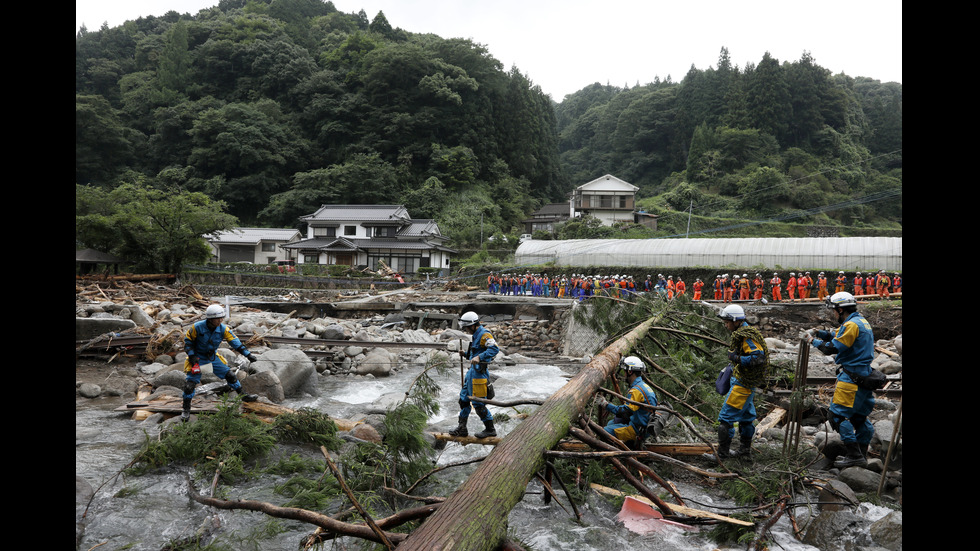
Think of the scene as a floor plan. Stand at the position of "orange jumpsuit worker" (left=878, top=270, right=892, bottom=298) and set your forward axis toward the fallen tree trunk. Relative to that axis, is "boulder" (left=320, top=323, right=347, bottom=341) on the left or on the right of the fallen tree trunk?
right

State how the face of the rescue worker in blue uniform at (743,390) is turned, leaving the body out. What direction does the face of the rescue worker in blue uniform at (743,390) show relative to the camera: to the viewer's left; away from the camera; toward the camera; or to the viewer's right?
to the viewer's left

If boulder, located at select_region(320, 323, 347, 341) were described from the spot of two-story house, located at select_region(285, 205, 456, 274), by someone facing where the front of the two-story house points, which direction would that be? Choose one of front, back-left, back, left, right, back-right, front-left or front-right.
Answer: front

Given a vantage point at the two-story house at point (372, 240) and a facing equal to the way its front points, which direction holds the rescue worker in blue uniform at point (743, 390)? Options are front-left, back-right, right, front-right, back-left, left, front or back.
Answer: front

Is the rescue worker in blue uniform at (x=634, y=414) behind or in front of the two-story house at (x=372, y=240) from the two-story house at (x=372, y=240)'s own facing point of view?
in front

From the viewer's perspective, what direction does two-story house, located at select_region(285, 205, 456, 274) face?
toward the camera

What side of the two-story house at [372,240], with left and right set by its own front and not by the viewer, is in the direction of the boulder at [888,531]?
front

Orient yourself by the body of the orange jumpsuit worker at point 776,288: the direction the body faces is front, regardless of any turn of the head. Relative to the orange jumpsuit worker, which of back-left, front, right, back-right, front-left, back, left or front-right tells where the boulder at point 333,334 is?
front-right

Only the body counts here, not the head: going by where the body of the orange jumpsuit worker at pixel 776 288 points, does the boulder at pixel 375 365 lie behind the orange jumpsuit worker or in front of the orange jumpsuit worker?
in front

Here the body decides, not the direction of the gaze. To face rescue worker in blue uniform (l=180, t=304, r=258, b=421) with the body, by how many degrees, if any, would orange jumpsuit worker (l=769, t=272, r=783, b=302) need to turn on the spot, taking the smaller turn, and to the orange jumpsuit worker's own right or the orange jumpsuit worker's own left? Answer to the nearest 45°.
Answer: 0° — they already face them

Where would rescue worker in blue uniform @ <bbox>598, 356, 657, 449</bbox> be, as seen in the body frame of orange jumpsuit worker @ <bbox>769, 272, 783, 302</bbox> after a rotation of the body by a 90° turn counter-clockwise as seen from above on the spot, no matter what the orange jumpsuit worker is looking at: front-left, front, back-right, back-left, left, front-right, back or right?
right

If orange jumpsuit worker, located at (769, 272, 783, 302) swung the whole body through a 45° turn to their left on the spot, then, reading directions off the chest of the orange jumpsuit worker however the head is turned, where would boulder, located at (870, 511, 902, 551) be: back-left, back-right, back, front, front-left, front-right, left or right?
front-right

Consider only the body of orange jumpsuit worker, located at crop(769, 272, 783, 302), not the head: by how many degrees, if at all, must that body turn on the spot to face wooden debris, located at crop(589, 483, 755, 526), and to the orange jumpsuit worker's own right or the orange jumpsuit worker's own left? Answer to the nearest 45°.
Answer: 0° — they already face it

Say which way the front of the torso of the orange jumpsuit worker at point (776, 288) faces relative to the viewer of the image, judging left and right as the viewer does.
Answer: facing the viewer
